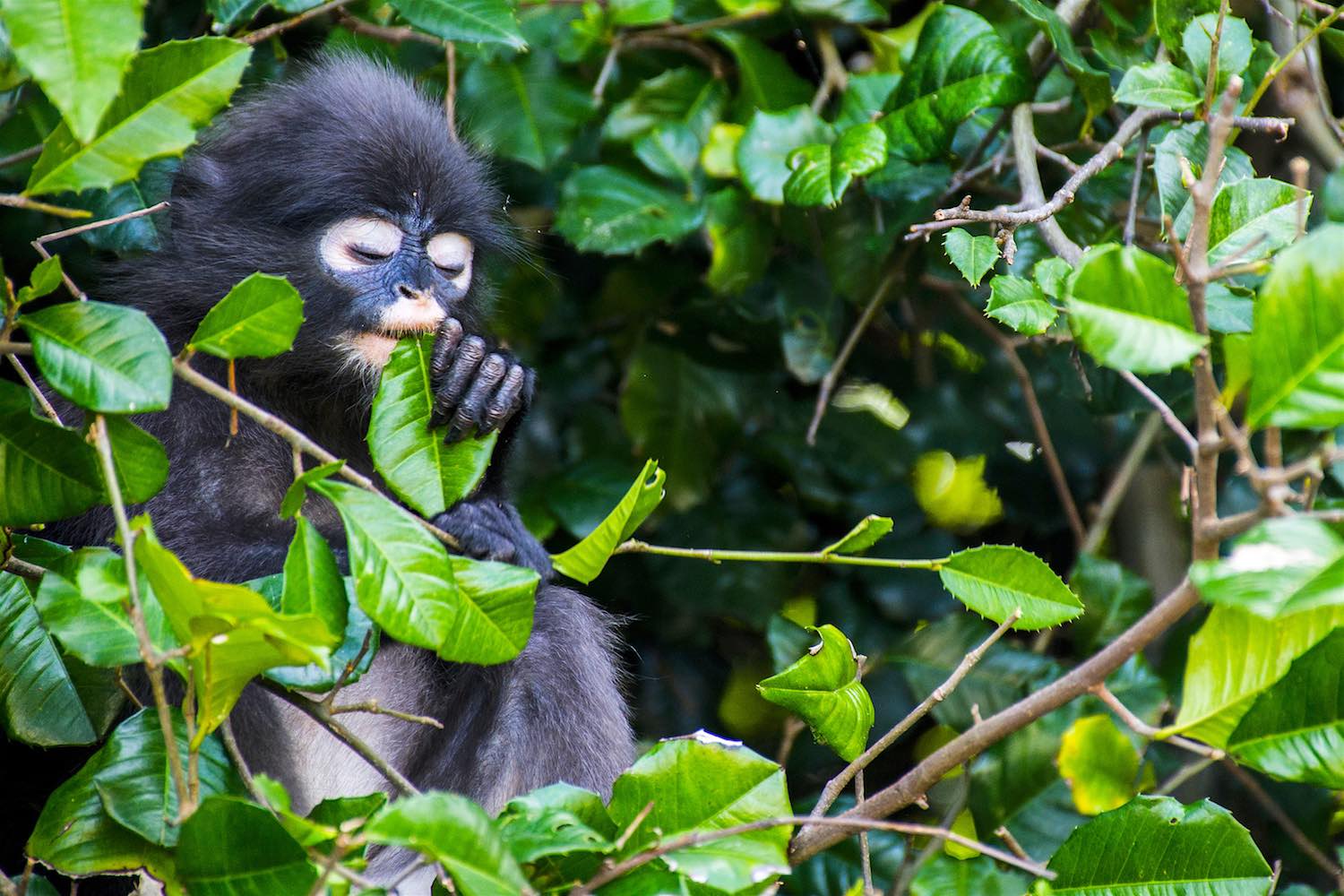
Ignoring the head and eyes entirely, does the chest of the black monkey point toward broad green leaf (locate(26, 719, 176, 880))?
no

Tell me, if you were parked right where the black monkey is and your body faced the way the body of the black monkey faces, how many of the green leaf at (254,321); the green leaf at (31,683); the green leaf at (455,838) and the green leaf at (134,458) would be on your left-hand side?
0

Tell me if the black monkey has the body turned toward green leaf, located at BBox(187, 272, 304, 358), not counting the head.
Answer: no

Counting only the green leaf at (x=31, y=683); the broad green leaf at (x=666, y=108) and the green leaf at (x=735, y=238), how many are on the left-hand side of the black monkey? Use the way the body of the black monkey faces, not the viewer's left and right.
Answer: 2

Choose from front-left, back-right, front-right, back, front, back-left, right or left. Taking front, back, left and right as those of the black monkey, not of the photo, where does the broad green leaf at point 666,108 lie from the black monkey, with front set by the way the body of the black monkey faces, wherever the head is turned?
left

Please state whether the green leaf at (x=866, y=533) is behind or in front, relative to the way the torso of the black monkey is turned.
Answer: in front

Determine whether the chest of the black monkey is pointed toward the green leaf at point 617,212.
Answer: no

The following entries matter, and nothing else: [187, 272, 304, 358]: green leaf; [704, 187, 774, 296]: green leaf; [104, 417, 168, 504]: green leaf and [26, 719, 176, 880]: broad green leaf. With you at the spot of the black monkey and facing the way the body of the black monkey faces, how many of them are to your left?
1

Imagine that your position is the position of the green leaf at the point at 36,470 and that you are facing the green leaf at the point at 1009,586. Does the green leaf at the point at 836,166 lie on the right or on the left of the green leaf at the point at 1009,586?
left

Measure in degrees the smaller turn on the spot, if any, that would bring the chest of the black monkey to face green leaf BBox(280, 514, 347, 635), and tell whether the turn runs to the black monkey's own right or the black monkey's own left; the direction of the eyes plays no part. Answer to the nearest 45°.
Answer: approximately 45° to the black monkey's own right

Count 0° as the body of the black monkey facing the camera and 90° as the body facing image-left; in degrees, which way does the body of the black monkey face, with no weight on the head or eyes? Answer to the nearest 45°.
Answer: approximately 315°
